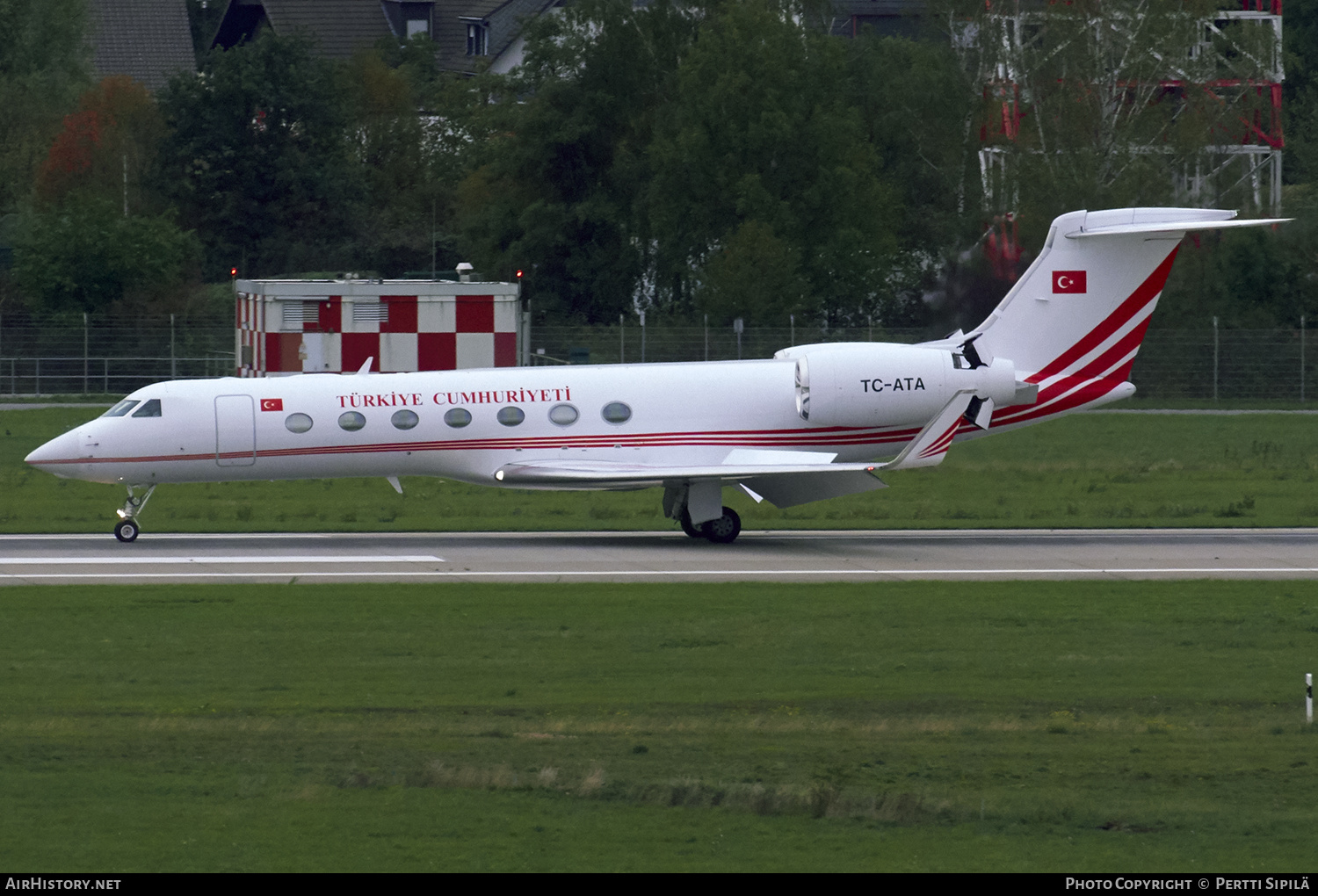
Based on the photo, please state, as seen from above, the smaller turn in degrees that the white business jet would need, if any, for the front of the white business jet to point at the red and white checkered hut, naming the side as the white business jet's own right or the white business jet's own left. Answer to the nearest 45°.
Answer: approximately 45° to the white business jet's own right

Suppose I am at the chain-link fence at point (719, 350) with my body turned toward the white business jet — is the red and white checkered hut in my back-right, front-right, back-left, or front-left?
front-right

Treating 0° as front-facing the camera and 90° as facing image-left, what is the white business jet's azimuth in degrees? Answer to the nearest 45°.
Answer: approximately 90°

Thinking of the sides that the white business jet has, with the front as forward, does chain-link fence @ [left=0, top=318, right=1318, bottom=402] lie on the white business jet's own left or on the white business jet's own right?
on the white business jet's own right

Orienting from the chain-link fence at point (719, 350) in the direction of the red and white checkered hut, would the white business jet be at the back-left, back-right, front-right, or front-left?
front-left

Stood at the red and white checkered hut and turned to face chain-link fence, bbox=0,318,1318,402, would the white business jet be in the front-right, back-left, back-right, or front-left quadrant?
back-right

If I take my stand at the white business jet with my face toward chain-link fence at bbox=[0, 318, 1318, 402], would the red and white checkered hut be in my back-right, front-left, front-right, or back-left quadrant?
front-left
